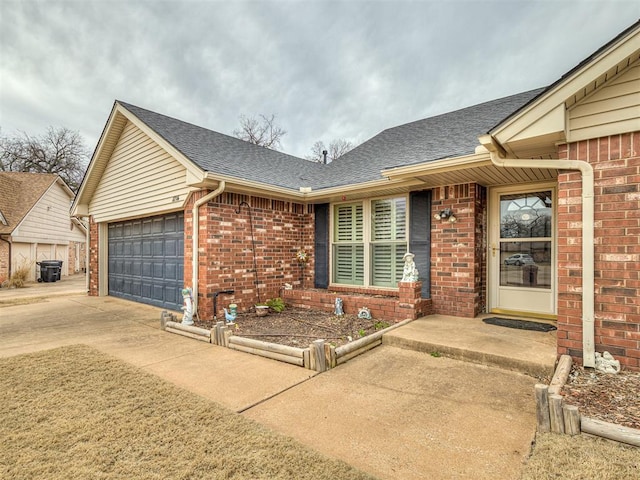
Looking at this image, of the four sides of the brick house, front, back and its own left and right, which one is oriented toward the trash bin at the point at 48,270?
right

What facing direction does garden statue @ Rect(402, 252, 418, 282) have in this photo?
toward the camera

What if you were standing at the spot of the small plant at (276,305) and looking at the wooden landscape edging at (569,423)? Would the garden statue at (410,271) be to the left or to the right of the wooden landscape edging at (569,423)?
left

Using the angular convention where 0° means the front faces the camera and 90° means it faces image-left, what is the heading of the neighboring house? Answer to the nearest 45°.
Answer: approximately 315°

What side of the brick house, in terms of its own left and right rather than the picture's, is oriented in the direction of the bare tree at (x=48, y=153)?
right

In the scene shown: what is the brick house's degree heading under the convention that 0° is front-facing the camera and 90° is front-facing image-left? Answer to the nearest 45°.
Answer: approximately 45°

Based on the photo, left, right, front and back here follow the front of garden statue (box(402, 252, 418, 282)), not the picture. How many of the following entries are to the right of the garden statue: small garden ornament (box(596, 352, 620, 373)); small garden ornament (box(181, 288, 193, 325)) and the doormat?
1

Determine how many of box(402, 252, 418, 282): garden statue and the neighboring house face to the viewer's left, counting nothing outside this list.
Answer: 0

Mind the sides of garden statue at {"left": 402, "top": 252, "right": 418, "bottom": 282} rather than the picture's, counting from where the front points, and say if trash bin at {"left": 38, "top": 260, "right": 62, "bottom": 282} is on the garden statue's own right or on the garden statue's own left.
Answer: on the garden statue's own right

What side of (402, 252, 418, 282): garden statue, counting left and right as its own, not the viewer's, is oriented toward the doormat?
left

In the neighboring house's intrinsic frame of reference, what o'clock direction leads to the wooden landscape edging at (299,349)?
The wooden landscape edging is roughly at 1 o'clock from the neighboring house.

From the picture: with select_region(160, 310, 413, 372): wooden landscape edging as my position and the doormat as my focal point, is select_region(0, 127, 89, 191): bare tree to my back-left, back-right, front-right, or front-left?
back-left

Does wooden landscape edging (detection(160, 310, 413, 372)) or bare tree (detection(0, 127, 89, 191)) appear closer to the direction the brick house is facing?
the wooden landscape edging
